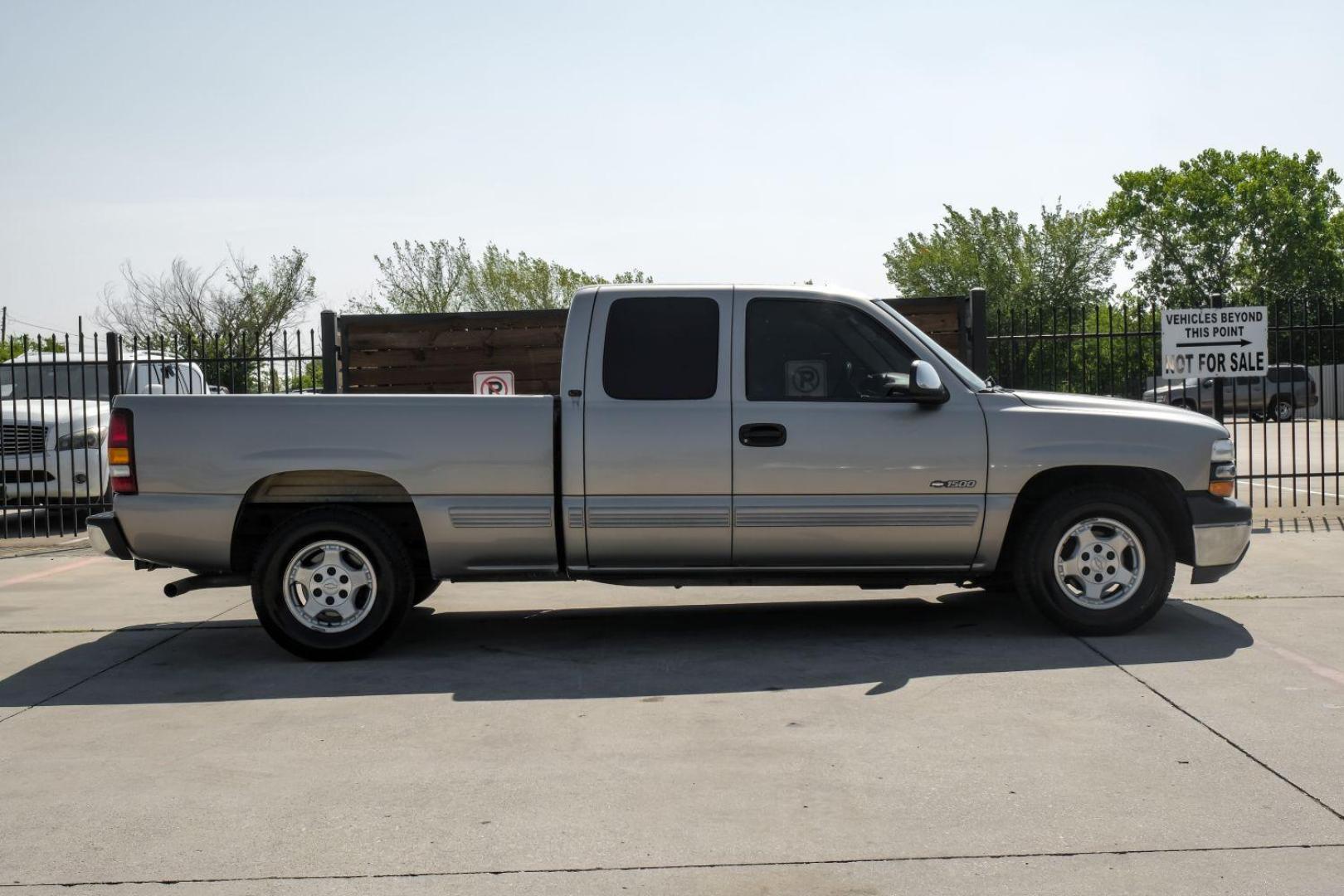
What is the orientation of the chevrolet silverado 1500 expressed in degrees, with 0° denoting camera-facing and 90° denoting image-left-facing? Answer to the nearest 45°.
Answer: approximately 270°

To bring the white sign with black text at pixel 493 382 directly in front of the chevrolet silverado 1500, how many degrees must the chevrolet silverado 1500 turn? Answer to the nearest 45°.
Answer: approximately 90° to its left

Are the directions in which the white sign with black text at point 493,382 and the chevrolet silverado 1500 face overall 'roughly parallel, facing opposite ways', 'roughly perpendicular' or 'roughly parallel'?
roughly perpendicular

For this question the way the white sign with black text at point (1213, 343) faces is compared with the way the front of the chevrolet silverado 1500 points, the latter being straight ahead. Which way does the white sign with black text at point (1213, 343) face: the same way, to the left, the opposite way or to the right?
to the right

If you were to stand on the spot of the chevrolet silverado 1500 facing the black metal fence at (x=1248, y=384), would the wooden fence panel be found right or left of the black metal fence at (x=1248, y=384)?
left

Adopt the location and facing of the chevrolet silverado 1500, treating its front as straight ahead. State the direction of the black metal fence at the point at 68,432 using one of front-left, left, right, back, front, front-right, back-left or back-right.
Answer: back-left

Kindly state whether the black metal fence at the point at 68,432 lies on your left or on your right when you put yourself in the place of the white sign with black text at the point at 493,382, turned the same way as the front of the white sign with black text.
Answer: on your right

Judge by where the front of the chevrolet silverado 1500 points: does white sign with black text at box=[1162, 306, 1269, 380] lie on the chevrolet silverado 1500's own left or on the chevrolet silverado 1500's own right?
on the chevrolet silverado 1500's own left

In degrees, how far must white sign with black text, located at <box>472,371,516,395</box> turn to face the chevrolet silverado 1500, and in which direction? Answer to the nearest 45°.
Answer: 0° — it already faces it

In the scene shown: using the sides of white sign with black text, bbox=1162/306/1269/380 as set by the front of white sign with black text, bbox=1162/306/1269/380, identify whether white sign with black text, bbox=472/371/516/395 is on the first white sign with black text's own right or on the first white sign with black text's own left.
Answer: on the first white sign with black text's own right

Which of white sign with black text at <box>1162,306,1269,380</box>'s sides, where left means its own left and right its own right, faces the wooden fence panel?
right

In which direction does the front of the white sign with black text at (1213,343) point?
toward the camera

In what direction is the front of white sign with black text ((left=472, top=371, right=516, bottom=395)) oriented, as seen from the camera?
facing the viewer

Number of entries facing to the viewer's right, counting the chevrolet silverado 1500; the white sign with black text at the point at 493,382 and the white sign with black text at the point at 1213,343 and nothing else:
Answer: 1

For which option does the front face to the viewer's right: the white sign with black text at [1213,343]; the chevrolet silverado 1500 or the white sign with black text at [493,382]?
the chevrolet silverado 1500
